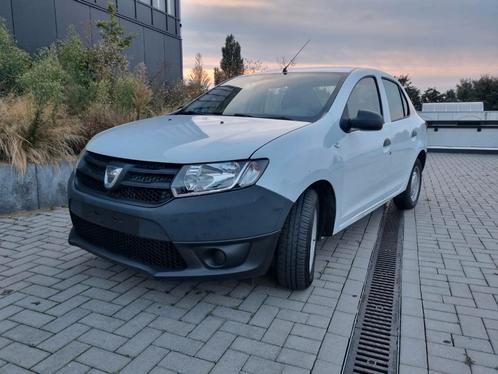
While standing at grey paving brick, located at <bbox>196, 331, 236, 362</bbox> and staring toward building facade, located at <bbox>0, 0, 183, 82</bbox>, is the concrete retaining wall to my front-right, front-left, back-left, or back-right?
front-left

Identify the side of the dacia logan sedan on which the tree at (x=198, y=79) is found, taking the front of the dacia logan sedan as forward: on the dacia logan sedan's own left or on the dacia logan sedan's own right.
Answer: on the dacia logan sedan's own right

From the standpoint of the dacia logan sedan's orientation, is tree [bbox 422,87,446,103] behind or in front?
behind

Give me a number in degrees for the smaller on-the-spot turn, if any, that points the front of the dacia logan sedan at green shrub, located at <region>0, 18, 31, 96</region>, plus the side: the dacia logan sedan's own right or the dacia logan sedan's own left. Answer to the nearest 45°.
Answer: approximately 90° to the dacia logan sedan's own right

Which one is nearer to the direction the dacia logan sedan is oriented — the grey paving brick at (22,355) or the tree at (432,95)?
the grey paving brick

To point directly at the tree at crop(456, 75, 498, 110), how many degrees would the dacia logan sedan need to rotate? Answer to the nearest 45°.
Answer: approximately 180°

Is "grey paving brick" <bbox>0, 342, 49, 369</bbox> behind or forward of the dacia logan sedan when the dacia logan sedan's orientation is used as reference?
forward

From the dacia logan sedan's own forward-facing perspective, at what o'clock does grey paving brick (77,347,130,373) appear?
The grey paving brick is roughly at 12 o'clock from the dacia logan sedan.

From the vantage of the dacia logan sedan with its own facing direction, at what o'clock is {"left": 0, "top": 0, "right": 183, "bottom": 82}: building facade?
The building facade is roughly at 4 o'clock from the dacia logan sedan.

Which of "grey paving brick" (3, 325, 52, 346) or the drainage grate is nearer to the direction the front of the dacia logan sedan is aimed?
the grey paving brick

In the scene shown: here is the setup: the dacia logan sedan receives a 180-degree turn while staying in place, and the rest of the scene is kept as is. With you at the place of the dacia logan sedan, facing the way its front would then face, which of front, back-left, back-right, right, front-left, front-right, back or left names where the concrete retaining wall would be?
left

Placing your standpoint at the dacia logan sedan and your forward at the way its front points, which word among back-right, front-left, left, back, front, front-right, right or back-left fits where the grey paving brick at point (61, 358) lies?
front

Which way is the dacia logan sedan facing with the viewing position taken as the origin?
facing the viewer and to the left of the viewer

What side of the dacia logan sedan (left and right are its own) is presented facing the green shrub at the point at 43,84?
right
